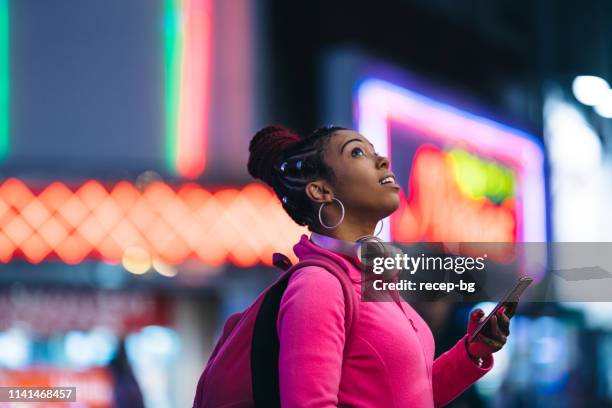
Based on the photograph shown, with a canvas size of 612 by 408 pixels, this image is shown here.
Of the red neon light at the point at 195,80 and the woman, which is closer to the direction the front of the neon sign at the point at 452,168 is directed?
the woman

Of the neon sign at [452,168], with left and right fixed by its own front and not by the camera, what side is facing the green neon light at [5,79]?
right

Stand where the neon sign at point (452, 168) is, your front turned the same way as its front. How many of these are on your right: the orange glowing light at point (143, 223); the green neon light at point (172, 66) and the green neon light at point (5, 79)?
3

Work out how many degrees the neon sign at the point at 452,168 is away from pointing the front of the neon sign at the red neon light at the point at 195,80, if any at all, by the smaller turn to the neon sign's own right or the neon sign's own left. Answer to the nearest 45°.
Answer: approximately 90° to the neon sign's own right

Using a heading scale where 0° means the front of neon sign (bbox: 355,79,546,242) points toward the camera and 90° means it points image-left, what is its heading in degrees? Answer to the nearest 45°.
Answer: approximately 315°

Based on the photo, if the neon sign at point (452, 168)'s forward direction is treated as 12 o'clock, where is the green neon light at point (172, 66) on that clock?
The green neon light is roughly at 3 o'clock from the neon sign.

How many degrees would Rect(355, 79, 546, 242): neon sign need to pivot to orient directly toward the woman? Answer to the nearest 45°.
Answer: approximately 45° to its right

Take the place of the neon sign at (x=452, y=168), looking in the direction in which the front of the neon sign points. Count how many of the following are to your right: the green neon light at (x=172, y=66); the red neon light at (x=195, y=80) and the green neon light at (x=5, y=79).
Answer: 3

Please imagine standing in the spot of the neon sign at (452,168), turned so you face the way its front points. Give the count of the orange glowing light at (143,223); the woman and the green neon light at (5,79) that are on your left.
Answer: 0

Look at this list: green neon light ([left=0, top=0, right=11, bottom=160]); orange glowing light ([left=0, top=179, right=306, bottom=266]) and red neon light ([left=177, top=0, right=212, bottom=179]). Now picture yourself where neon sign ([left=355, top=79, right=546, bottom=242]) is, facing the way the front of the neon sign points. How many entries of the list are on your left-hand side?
0

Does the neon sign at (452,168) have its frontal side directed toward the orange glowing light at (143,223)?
no

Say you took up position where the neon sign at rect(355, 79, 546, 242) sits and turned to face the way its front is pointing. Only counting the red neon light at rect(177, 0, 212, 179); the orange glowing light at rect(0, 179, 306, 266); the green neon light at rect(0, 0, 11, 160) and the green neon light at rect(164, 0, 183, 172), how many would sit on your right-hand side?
4
